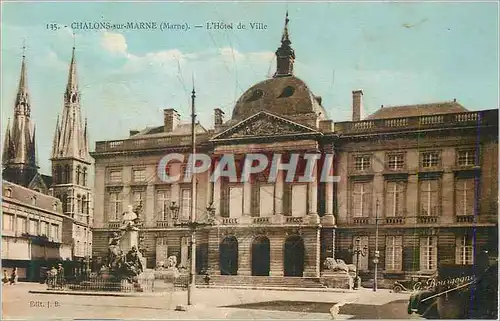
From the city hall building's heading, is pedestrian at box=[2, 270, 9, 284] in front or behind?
in front

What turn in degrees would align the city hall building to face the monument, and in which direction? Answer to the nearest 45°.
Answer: approximately 45° to its right

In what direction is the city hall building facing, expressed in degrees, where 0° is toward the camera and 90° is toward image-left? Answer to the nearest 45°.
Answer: approximately 45°

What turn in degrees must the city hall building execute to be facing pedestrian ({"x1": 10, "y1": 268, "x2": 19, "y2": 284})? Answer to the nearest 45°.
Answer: approximately 45° to its right
